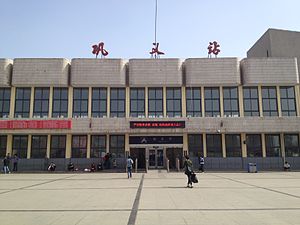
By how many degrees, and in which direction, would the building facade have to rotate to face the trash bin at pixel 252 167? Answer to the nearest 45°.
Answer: approximately 90° to its left

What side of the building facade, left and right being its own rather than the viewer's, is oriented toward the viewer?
front
